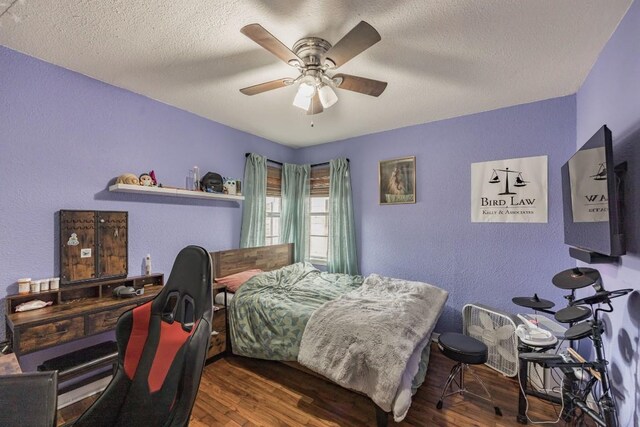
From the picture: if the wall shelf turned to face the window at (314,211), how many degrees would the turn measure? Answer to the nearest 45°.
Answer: approximately 45° to its left

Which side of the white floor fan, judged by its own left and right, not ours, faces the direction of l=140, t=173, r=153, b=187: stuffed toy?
front

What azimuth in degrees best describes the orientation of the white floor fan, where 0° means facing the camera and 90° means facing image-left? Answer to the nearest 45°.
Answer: approximately 45°

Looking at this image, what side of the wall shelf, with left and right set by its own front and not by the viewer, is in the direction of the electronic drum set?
front

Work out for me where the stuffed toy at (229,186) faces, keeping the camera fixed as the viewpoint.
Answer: facing the viewer and to the right of the viewer

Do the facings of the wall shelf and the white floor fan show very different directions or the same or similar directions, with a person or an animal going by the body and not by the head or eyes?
very different directions

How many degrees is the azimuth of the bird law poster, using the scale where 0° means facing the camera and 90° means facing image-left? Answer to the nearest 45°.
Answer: approximately 0°

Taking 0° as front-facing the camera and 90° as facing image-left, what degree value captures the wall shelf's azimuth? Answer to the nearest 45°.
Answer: approximately 315°
